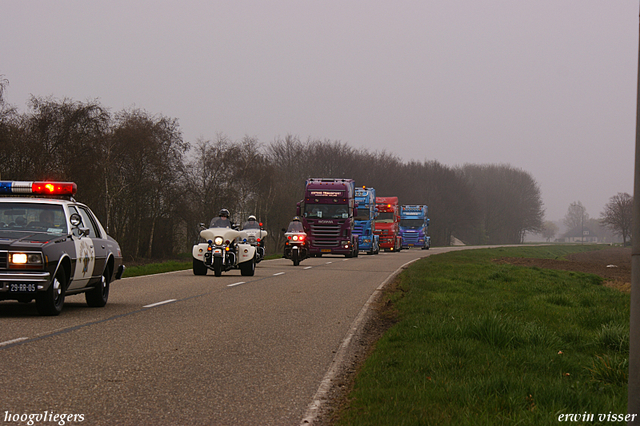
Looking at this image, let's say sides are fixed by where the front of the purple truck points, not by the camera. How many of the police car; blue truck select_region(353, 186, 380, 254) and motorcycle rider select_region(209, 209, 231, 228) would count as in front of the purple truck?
2

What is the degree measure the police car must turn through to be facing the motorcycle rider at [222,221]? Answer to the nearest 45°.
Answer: approximately 180°

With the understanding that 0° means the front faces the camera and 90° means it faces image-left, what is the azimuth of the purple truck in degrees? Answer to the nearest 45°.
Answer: approximately 0°

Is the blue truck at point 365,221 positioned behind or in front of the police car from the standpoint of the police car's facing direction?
behind

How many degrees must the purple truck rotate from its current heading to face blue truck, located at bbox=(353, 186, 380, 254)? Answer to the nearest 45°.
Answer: approximately 180°

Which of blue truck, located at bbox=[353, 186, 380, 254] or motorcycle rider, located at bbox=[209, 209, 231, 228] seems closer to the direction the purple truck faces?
the motorcycle rider

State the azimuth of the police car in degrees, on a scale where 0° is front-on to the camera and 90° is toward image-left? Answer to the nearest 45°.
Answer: approximately 45°
